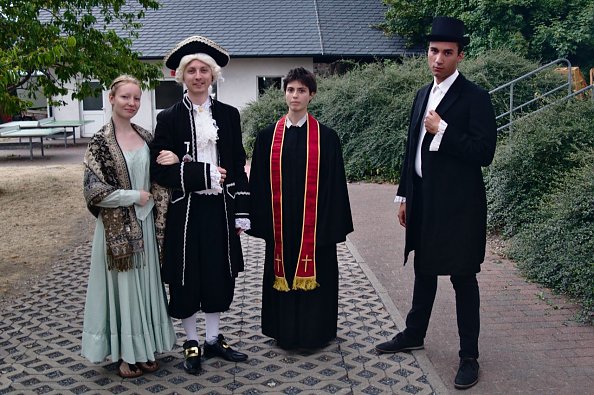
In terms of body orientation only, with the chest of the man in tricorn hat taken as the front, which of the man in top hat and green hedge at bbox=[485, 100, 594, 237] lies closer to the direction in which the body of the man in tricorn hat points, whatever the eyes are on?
the man in top hat

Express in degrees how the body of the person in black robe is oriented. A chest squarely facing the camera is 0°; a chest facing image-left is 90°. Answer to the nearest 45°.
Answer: approximately 0°

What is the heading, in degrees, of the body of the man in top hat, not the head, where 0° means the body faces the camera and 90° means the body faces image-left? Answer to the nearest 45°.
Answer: approximately 45°

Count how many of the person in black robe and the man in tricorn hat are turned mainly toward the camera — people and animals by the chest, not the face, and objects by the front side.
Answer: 2

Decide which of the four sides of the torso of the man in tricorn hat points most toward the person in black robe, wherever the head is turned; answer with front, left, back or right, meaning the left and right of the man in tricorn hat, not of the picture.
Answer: left

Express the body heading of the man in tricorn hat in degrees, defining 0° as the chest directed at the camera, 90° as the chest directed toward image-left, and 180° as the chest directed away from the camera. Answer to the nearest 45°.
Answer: approximately 0°

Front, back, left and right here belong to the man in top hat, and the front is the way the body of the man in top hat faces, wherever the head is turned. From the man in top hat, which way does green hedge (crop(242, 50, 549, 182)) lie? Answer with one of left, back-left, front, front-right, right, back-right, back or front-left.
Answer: back-right

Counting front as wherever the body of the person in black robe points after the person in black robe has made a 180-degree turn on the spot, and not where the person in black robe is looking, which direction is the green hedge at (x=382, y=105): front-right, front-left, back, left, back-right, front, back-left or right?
front

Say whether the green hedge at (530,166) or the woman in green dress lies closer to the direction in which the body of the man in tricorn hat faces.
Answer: the woman in green dress

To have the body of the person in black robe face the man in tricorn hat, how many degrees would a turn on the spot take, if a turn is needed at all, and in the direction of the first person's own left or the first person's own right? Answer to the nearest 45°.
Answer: approximately 45° to the first person's own right
